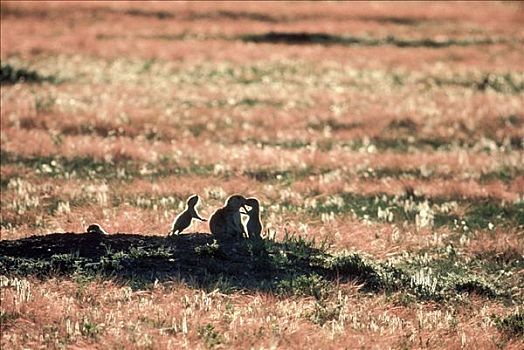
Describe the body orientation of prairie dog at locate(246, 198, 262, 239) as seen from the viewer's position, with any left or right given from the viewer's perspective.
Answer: facing to the left of the viewer

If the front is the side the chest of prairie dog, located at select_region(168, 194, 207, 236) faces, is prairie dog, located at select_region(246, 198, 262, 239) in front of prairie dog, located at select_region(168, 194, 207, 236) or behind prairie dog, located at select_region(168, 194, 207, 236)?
in front

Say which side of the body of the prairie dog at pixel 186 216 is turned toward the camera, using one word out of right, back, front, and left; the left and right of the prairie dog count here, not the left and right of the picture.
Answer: right

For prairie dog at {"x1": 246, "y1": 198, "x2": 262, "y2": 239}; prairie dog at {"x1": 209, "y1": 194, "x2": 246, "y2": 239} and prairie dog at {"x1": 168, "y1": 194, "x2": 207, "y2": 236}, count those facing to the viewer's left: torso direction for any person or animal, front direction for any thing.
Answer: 1

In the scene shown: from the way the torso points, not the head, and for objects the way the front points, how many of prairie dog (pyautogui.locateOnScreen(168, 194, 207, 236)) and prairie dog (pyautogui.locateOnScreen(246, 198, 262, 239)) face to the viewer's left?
1

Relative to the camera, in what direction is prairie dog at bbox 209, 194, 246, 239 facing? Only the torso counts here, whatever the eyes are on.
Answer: to the viewer's right

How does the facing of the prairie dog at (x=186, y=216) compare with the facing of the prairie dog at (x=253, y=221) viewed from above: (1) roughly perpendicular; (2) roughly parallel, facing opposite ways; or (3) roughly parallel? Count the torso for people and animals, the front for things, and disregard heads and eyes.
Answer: roughly parallel, facing opposite ways

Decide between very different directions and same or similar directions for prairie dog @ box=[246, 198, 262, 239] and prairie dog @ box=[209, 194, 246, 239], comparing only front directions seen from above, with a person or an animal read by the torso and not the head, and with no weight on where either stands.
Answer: very different directions

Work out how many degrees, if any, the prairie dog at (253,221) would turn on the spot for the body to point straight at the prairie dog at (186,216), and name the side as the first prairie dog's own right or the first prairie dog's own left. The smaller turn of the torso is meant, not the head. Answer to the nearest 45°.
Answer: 0° — it already faces it

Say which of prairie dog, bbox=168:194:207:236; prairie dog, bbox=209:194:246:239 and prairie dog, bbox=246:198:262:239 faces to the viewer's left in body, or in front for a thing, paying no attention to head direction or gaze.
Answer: prairie dog, bbox=246:198:262:239

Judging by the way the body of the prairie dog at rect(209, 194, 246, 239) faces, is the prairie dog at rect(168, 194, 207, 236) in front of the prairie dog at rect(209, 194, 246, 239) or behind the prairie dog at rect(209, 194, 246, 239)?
behind

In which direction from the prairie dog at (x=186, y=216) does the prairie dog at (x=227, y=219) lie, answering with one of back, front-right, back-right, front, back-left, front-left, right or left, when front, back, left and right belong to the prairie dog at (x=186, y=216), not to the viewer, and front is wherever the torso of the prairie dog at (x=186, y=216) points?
front-right
